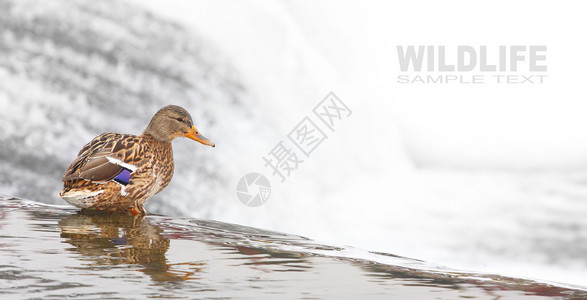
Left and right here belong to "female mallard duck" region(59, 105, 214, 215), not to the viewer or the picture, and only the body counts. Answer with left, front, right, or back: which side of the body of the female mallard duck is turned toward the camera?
right
